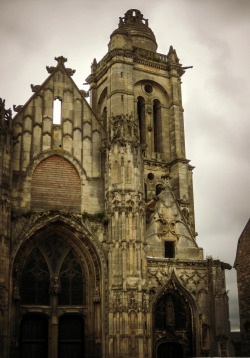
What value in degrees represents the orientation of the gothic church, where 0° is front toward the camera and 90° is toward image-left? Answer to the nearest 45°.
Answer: approximately 0°
